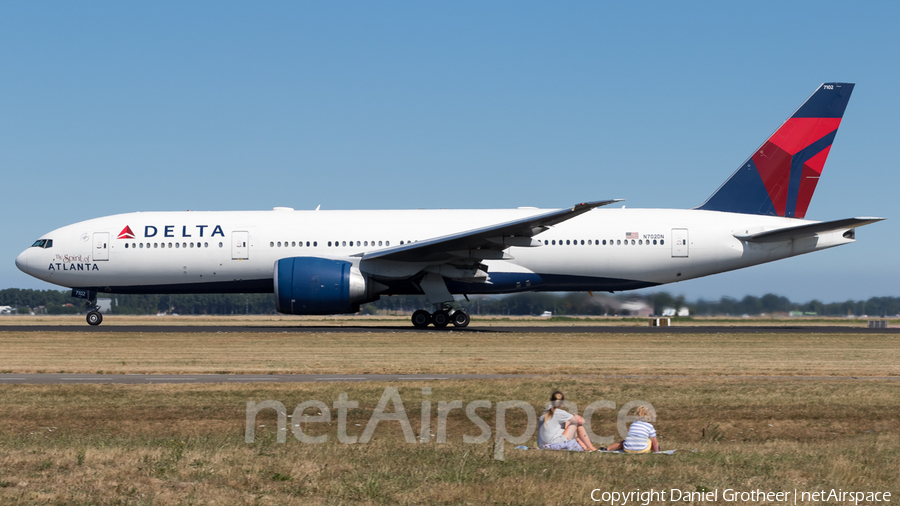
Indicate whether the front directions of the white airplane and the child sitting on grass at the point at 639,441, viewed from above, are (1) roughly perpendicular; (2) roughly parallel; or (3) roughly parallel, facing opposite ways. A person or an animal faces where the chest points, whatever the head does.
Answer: roughly perpendicular

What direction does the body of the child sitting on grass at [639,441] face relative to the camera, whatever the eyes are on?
away from the camera

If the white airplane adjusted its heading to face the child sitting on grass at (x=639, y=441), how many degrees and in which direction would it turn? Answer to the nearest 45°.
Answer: approximately 90° to its left

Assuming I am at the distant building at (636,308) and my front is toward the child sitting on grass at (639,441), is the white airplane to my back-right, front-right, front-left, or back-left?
front-right

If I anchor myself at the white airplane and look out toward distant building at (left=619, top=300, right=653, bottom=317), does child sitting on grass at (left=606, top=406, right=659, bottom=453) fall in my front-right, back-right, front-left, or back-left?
back-right

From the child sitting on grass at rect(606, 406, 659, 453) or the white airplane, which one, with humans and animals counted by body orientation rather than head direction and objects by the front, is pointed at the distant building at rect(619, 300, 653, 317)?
the child sitting on grass

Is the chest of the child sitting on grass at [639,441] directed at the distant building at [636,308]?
yes

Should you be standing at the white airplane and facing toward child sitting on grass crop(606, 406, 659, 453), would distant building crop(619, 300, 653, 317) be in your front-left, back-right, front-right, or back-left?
back-left

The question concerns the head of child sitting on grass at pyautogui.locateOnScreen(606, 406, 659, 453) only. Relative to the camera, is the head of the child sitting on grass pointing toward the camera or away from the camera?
away from the camera

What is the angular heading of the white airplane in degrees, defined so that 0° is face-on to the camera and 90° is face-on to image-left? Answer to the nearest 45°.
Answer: approximately 90°

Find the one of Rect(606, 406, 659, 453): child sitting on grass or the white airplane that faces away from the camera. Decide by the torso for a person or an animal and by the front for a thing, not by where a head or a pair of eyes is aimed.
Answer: the child sitting on grass

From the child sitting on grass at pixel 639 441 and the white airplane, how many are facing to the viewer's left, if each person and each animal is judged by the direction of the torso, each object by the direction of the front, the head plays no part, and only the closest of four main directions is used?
1
